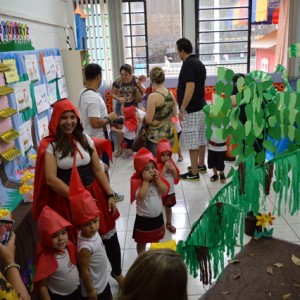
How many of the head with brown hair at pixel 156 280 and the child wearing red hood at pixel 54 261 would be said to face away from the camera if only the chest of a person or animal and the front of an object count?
1

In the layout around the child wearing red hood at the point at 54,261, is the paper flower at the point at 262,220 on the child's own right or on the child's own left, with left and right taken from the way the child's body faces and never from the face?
on the child's own left

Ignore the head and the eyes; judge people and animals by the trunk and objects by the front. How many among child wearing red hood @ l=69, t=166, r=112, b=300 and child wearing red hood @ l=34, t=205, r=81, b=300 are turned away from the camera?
0

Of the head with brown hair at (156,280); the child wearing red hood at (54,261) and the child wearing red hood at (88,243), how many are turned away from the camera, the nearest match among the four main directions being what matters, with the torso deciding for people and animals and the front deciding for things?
1

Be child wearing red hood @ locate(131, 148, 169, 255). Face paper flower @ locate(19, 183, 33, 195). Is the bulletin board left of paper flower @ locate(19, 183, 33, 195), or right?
right

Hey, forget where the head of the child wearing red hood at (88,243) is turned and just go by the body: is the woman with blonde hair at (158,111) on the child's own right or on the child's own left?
on the child's own left

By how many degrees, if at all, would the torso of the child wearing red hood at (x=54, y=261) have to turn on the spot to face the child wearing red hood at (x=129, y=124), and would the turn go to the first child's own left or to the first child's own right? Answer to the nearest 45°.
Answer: approximately 135° to the first child's own left

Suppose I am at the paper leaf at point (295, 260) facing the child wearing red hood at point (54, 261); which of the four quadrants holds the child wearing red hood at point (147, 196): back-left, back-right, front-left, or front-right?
front-right

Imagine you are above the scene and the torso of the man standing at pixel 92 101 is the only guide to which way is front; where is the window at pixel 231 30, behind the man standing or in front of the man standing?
in front

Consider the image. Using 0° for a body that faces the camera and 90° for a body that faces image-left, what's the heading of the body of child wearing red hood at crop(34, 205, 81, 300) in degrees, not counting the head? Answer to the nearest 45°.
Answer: approximately 315°

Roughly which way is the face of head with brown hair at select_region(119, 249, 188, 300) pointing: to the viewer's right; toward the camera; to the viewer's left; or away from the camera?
away from the camera

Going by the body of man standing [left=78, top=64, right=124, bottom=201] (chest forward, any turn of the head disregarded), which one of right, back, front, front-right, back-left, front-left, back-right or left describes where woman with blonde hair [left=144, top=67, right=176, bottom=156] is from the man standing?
front

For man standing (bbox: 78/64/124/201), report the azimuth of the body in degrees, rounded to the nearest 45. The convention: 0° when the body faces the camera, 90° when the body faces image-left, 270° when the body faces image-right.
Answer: approximately 225°

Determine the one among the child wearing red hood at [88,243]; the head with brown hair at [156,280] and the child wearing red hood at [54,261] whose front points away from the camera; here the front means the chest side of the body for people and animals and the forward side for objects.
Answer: the head with brown hair
